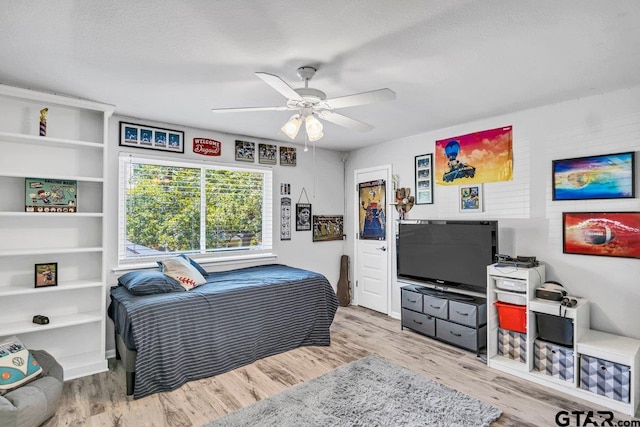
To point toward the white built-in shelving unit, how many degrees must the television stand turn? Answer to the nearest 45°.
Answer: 0° — it already faces it

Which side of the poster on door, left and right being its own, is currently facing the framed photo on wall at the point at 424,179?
left

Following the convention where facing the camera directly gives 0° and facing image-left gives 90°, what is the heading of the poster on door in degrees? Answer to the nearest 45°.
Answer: approximately 45°

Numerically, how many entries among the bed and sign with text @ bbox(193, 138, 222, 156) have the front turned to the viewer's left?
0

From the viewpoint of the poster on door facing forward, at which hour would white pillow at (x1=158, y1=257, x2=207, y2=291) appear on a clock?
The white pillow is roughly at 12 o'clock from the poster on door.

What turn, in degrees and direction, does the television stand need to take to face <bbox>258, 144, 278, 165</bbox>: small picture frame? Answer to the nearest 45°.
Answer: approximately 45° to its right

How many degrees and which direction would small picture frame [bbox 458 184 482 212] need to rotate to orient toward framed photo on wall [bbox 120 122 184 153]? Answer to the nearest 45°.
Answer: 0° — it already faces it

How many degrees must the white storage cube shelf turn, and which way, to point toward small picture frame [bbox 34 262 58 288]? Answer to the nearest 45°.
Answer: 0° — it already faces it

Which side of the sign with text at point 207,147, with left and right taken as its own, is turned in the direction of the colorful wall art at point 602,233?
front

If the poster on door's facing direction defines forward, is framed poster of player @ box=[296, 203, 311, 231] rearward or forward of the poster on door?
forward
